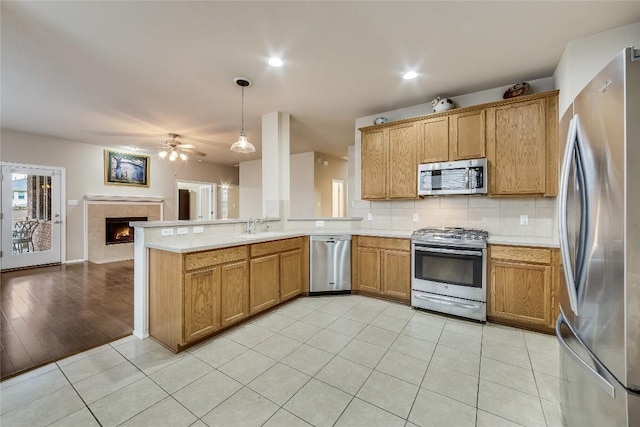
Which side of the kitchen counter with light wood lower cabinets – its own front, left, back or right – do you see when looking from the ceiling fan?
back

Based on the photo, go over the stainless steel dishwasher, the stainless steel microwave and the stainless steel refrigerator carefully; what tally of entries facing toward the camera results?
2

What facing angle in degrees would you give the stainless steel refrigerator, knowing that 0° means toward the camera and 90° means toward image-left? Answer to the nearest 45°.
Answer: approximately 90°

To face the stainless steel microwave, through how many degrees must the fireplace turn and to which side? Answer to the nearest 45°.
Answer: approximately 45° to its left

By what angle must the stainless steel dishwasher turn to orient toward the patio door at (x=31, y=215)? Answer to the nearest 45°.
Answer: approximately 90° to its right

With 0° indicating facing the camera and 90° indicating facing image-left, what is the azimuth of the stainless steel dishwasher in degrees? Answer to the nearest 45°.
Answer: approximately 0°

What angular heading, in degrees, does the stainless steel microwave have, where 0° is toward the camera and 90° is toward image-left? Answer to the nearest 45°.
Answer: approximately 0°

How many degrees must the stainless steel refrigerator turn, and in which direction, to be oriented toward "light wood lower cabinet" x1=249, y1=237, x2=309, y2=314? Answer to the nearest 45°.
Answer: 0° — it already faces it
